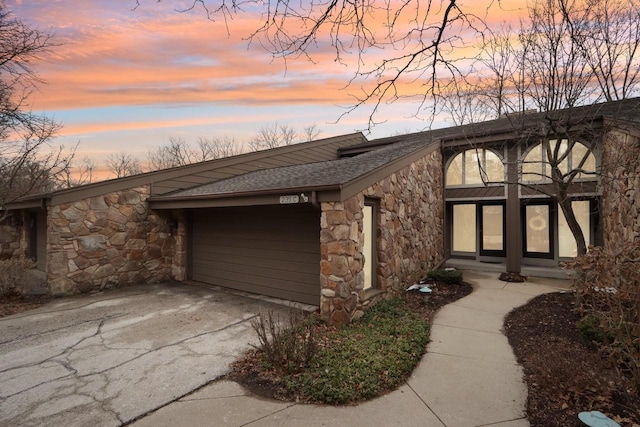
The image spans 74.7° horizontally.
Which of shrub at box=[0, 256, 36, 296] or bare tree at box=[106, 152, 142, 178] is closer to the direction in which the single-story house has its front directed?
the shrub

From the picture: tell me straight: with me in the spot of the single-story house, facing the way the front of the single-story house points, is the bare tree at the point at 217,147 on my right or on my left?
on my right

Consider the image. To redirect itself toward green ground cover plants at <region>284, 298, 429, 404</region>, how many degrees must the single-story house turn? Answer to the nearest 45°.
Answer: approximately 45° to its left

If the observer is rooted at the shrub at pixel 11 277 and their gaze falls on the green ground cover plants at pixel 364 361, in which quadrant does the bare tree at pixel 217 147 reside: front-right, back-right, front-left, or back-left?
back-left

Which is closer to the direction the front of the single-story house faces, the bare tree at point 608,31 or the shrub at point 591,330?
the shrub

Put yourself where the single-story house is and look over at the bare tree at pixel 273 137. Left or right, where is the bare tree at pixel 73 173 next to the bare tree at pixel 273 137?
left

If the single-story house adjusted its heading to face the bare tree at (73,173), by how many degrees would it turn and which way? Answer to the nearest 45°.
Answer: approximately 90° to its right

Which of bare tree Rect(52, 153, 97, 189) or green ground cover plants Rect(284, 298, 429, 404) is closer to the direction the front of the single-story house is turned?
the green ground cover plants

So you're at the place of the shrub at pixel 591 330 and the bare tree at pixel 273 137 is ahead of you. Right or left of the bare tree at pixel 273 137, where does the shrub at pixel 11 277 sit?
left

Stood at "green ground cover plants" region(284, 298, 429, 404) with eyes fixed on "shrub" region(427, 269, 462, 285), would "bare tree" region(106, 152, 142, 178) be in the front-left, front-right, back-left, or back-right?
front-left

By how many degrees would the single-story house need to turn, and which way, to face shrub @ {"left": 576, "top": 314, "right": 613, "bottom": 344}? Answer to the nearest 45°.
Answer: approximately 90° to its left

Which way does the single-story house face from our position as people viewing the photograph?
facing the viewer and to the left of the viewer

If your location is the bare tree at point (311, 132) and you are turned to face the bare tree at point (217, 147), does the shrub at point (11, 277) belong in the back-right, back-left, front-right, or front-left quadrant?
front-left

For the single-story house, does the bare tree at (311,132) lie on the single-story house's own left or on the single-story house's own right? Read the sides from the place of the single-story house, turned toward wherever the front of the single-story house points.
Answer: on the single-story house's own right

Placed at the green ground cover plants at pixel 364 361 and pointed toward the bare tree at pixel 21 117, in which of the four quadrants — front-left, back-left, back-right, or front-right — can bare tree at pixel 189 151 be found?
front-right
